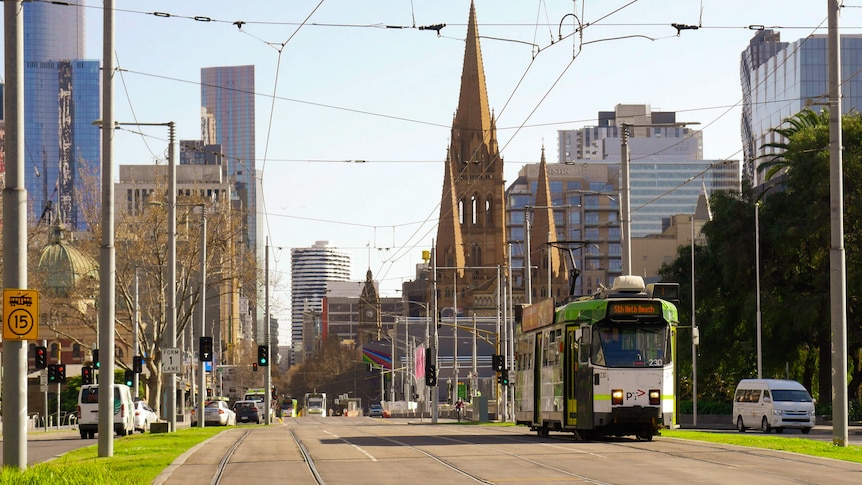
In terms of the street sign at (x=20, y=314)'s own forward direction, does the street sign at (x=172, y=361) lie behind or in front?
behind

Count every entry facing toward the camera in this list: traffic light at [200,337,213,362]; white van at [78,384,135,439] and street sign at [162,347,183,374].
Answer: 2

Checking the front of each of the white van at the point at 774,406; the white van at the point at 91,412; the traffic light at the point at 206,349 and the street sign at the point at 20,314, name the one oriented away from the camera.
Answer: the white van at the point at 91,412

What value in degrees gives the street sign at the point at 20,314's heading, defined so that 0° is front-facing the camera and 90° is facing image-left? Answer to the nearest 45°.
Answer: approximately 0°

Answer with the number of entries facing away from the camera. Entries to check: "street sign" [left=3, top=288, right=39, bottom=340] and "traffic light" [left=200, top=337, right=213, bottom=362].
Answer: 0

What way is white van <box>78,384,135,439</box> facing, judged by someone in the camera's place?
facing away from the viewer

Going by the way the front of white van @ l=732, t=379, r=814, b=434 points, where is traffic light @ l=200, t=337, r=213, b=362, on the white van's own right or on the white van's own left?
on the white van's own right

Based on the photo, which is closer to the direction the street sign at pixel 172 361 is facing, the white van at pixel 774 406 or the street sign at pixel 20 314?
the street sign

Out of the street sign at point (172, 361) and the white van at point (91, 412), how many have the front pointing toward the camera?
1
